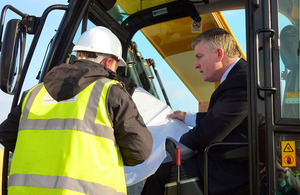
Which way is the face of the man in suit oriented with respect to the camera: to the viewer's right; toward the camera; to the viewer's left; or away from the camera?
to the viewer's left

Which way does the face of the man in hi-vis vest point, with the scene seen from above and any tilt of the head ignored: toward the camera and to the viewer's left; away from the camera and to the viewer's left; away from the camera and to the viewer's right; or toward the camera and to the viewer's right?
away from the camera and to the viewer's right

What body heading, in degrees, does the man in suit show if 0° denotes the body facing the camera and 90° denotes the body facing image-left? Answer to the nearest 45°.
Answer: approximately 90°
